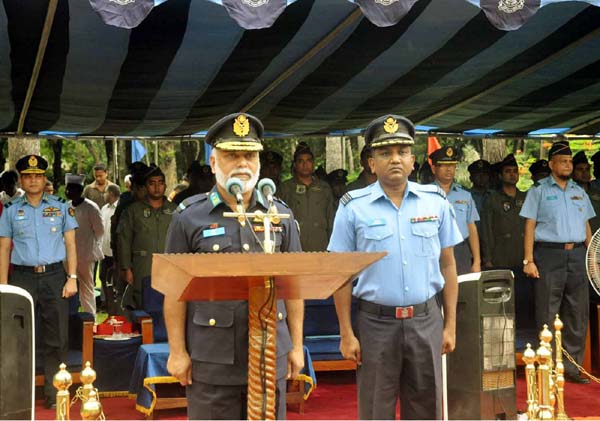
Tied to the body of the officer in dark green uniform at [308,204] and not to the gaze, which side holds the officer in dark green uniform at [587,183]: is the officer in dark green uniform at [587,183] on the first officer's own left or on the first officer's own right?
on the first officer's own left

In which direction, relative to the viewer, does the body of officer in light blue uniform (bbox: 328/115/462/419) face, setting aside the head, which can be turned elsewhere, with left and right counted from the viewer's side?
facing the viewer

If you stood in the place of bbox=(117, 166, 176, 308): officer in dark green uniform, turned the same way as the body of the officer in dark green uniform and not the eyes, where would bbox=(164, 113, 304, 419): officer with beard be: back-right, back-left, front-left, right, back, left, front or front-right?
front

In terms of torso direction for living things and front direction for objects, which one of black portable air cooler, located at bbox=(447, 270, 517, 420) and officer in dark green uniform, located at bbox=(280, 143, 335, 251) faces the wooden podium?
the officer in dark green uniform

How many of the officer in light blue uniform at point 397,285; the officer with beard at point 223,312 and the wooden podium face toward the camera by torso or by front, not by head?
3

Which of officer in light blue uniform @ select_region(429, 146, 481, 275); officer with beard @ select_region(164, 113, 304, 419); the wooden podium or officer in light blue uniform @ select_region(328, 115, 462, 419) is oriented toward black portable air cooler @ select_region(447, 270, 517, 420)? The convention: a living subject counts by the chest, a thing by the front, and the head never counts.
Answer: officer in light blue uniform @ select_region(429, 146, 481, 275)

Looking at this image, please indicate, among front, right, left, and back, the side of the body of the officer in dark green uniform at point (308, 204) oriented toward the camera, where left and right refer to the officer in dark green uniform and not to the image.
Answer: front

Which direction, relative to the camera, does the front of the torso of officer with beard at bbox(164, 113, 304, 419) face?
toward the camera

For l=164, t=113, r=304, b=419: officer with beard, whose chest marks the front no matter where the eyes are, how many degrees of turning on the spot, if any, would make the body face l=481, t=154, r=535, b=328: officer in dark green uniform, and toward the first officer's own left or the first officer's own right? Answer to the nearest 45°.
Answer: approximately 135° to the first officer's own left

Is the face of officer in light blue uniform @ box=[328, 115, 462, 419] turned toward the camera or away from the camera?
toward the camera

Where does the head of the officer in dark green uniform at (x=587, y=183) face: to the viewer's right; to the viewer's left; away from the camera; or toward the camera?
toward the camera

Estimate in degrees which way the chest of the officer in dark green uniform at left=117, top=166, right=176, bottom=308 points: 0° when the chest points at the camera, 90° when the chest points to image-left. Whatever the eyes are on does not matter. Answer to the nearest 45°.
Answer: approximately 0°

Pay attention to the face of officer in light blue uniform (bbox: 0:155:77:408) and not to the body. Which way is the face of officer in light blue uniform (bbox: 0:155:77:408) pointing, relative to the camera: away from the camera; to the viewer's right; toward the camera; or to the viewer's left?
toward the camera

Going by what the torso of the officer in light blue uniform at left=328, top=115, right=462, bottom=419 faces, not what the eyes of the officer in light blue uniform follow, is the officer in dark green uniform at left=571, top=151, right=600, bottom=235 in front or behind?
behind
